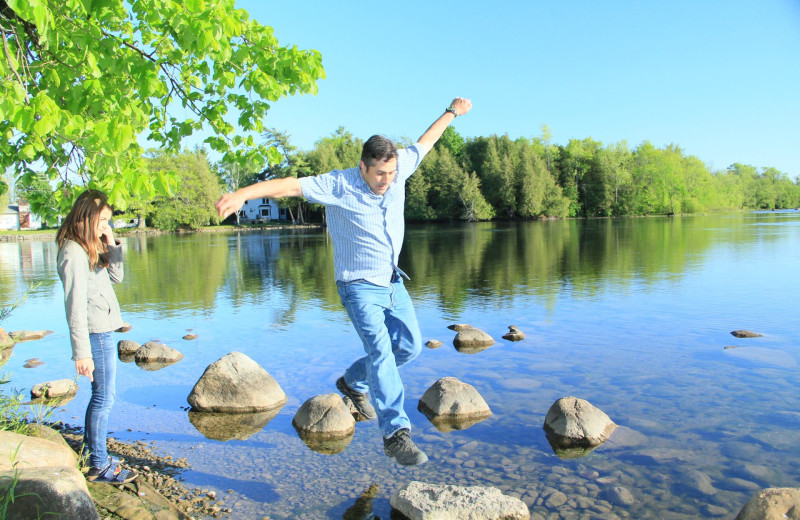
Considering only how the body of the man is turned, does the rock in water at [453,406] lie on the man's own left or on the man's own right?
on the man's own left

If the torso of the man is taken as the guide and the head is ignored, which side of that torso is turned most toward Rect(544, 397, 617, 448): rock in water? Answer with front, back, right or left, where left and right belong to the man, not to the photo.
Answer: left

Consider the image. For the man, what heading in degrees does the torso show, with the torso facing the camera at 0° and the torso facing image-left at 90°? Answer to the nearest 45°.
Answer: approximately 315°

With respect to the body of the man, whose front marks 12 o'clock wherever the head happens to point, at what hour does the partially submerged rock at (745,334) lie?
The partially submerged rock is roughly at 9 o'clock from the man.

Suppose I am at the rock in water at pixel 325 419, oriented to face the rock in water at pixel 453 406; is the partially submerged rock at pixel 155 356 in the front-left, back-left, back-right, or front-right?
back-left

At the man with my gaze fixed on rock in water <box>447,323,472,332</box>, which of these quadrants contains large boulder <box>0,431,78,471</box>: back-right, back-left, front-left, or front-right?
back-left
